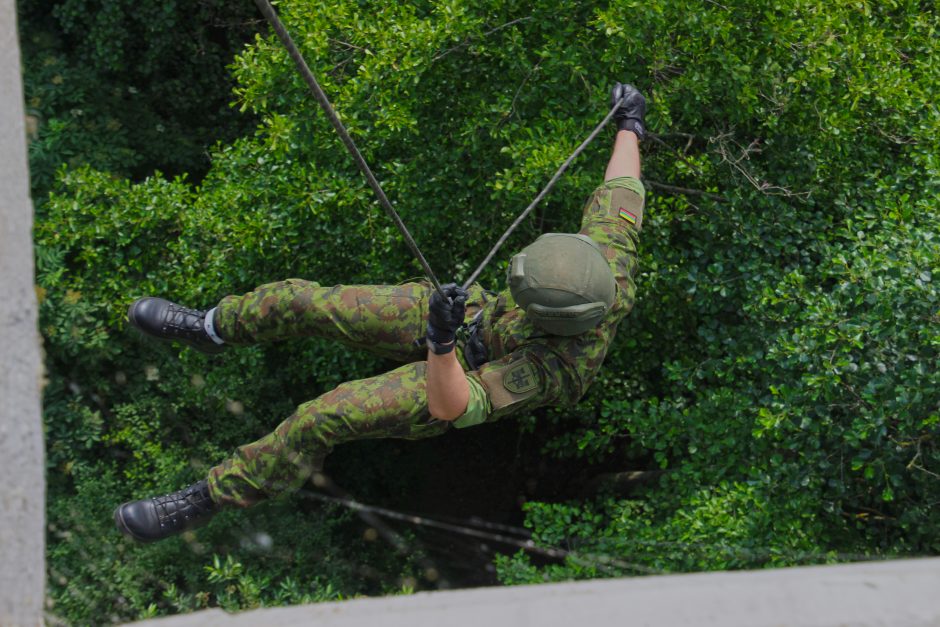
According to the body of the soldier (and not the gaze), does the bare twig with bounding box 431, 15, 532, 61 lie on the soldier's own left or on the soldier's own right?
on the soldier's own right

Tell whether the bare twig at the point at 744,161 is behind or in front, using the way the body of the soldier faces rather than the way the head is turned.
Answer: behind
